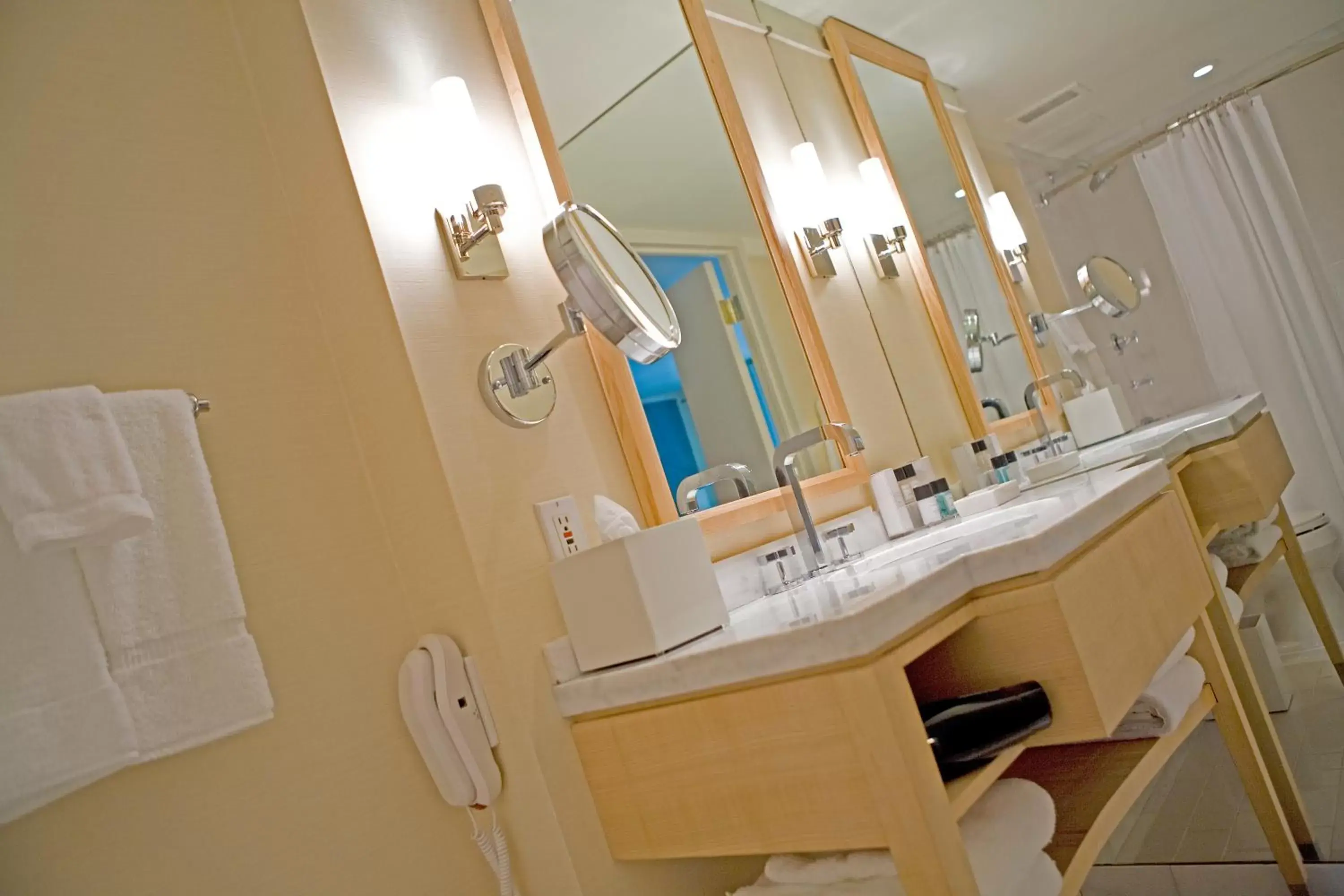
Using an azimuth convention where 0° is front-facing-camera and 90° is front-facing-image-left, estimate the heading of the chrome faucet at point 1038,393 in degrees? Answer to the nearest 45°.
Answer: approximately 270°

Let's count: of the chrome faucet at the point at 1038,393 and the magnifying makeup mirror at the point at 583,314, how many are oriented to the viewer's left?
0

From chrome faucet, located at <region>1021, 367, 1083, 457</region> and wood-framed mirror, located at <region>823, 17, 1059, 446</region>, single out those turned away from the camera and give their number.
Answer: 0

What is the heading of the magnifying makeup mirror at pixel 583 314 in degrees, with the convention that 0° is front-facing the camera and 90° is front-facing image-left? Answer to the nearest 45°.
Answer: approximately 315°

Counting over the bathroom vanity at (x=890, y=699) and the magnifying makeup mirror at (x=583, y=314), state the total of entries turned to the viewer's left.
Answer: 0

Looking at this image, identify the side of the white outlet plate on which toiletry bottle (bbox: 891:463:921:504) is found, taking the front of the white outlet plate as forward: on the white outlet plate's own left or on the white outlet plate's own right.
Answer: on the white outlet plate's own left

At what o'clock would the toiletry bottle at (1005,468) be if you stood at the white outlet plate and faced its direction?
The toiletry bottle is roughly at 9 o'clock from the white outlet plate.

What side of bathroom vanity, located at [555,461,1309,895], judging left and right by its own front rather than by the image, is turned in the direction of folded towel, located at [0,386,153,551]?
right

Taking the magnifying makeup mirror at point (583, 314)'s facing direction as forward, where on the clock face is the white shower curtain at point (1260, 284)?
The white shower curtain is roughly at 9 o'clock from the magnifying makeup mirror.

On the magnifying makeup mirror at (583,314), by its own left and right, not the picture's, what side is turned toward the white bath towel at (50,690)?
right
